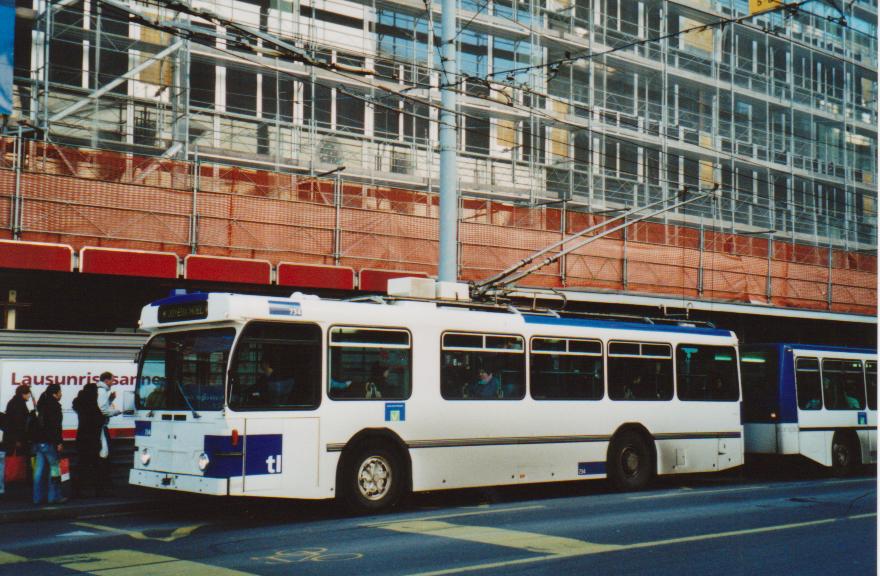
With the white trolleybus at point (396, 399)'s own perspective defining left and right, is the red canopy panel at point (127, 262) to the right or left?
on its right

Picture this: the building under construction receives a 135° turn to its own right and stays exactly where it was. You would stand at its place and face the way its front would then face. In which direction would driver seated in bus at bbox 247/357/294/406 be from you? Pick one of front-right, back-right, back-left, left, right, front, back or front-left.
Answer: left

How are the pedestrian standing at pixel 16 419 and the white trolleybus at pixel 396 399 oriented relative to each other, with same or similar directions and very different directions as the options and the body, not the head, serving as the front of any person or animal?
very different directions

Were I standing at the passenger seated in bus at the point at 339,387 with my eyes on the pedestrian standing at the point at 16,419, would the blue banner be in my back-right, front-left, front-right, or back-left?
front-right

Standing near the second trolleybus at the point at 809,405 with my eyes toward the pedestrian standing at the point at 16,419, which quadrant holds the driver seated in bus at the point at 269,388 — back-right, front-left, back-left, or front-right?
front-left

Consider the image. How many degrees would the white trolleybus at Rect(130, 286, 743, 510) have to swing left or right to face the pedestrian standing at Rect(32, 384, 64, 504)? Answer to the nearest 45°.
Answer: approximately 45° to its right

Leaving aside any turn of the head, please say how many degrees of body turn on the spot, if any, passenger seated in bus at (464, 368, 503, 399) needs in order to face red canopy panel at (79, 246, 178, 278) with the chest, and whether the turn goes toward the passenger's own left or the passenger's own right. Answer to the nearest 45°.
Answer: approximately 90° to the passenger's own right

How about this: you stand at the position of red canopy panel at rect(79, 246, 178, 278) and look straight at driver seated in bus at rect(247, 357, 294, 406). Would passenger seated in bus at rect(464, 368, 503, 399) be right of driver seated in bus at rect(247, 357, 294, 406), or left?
left

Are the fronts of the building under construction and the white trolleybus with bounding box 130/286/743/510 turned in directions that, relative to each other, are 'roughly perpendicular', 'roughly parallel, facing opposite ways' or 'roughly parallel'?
roughly perpendicular
